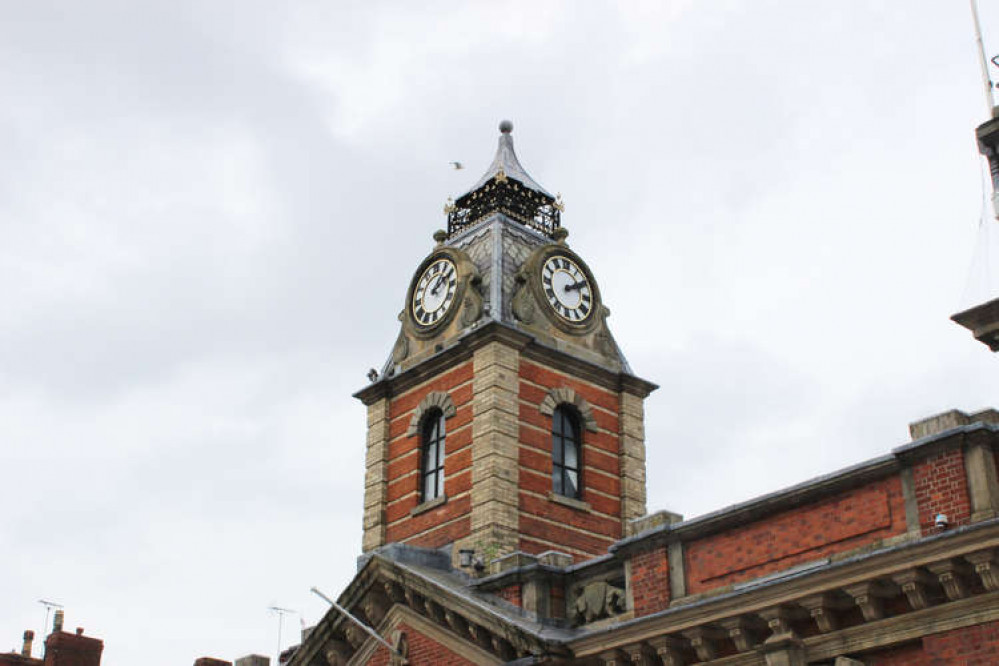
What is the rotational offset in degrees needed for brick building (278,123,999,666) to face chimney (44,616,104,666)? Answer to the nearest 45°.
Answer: approximately 90° to its right

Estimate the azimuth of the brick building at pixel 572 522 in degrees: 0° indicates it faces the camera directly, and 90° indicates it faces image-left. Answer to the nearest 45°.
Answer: approximately 45°
